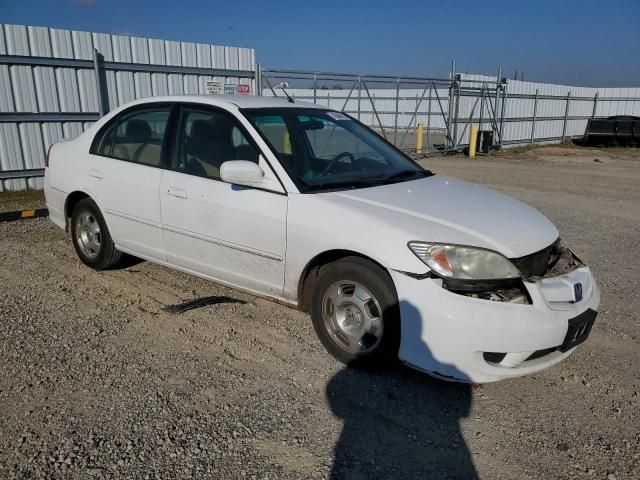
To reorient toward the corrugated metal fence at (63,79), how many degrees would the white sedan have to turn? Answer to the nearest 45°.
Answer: approximately 180°

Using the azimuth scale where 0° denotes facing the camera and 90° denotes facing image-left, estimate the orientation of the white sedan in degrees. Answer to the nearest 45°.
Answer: approximately 315°
